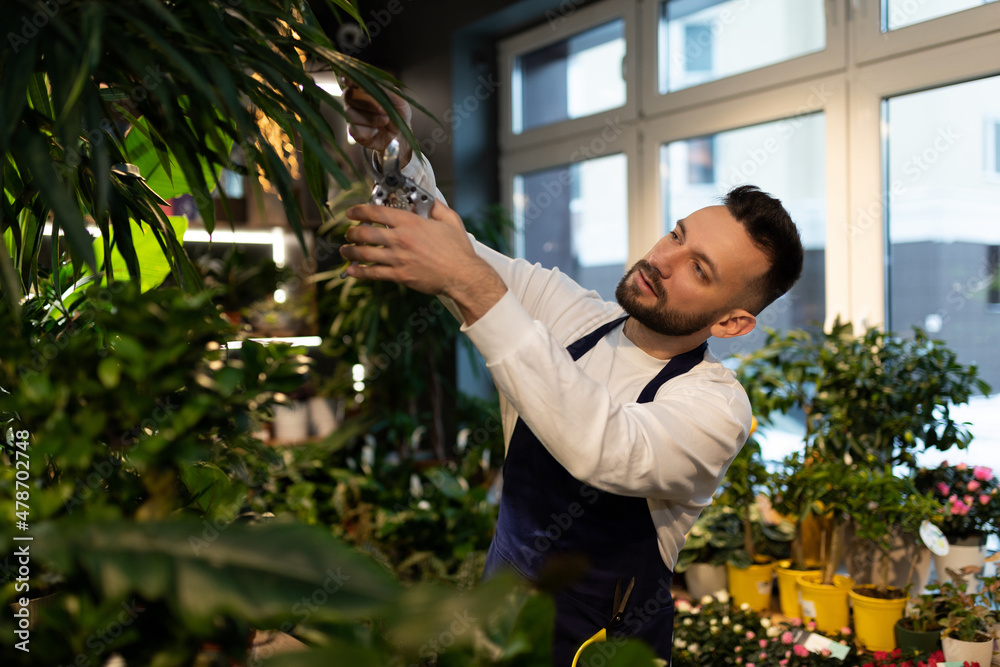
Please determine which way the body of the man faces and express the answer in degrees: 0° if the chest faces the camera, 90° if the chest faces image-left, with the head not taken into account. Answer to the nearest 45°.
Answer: approximately 45°

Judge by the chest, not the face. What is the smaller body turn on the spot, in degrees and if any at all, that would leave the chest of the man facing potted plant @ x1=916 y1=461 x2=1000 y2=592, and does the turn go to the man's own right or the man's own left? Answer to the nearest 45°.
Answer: approximately 180°

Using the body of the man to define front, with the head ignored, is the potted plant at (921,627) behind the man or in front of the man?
behind

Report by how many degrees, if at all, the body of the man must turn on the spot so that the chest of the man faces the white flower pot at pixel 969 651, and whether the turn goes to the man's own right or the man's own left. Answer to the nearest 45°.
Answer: approximately 180°

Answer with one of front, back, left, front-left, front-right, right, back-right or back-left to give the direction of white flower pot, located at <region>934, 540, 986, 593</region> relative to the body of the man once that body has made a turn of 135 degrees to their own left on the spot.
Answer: front-left

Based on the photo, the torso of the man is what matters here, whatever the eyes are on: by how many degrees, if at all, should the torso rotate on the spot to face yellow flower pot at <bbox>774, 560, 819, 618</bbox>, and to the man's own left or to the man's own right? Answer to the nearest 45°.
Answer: approximately 180°

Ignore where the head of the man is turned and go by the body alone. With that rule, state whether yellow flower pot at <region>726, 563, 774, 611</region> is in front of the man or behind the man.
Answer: behind

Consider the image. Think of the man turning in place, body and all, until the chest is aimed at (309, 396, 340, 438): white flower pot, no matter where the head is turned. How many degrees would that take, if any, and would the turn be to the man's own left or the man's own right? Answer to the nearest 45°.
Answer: approximately 90° to the man's own right

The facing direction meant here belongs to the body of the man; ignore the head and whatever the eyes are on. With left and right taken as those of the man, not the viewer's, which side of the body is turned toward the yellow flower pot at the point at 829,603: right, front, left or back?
back

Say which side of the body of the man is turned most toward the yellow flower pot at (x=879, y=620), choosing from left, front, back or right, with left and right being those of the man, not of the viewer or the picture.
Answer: back

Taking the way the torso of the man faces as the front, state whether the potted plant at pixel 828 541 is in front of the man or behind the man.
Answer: behind
